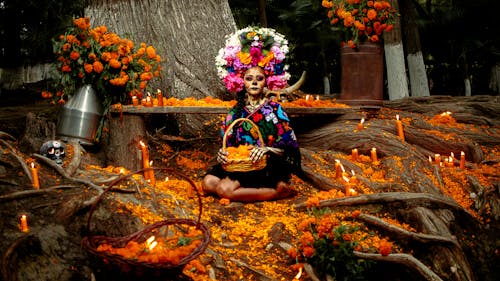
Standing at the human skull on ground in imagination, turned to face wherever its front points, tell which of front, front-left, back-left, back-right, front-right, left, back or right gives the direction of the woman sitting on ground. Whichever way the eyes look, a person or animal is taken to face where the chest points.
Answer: front-left

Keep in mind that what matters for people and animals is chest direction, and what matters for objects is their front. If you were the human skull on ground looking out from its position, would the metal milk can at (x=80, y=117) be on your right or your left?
on your left

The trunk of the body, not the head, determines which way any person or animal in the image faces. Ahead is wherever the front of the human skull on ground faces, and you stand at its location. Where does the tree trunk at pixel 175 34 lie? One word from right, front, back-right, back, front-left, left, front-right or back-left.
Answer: left

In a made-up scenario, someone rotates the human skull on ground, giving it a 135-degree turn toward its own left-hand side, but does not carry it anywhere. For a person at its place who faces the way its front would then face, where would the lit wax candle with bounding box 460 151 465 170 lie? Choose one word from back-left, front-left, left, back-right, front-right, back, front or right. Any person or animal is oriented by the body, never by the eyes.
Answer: right

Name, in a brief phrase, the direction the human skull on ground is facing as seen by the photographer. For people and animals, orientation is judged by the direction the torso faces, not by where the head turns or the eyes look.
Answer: facing the viewer and to the right of the viewer

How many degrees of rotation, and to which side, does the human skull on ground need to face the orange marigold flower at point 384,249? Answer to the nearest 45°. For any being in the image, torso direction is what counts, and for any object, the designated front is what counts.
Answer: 0° — it already faces it

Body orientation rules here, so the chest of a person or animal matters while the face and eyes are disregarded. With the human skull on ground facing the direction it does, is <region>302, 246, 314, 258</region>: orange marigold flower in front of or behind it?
in front

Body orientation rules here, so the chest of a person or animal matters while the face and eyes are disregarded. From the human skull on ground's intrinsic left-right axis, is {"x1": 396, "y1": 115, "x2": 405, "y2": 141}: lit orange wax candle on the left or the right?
on its left

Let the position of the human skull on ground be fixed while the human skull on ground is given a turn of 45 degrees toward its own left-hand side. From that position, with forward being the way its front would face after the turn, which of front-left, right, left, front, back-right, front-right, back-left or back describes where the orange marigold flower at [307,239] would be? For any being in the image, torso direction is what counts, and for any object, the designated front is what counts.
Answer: front-right

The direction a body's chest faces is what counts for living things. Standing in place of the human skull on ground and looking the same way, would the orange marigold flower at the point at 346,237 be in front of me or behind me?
in front

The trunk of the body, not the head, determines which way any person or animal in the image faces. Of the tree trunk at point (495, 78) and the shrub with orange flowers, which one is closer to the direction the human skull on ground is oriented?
the shrub with orange flowers

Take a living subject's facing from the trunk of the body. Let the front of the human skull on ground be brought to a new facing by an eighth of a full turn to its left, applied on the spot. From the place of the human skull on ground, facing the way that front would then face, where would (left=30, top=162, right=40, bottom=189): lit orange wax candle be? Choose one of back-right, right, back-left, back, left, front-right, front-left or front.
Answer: right
